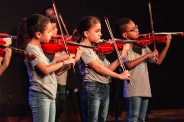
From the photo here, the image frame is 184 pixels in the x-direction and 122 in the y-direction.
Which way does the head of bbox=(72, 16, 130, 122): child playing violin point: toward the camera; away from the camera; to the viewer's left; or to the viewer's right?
to the viewer's right

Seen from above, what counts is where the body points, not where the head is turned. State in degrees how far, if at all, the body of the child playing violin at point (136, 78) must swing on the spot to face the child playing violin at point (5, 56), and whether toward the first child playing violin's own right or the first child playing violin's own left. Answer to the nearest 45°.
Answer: approximately 135° to the first child playing violin's own right

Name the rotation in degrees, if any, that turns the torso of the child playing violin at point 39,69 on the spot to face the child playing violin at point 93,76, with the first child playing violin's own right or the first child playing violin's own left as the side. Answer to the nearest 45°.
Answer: approximately 45° to the first child playing violin's own left

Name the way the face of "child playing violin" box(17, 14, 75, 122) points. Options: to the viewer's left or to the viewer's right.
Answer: to the viewer's right
